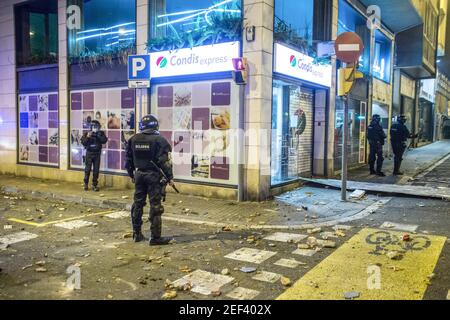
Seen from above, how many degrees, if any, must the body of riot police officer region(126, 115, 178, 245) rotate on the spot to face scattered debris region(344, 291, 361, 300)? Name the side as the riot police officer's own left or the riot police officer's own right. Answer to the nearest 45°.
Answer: approximately 90° to the riot police officer's own right

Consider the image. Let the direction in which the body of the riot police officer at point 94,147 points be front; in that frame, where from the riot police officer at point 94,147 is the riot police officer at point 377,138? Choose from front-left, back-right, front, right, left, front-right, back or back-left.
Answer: left

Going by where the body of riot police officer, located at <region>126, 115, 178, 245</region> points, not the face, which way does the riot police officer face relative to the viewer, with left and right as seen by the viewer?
facing away from the viewer and to the right of the viewer

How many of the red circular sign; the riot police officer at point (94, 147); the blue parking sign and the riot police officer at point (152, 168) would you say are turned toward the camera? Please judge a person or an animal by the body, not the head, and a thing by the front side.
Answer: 3

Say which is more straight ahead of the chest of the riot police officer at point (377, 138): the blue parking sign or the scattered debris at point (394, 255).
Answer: the scattered debris

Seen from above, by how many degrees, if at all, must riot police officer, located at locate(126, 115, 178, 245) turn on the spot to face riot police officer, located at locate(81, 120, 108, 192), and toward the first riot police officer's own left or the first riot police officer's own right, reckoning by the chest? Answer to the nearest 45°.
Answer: approximately 45° to the first riot police officer's own left

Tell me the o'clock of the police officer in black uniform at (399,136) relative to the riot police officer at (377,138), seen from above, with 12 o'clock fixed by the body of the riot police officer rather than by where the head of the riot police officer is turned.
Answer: The police officer in black uniform is roughly at 10 o'clock from the riot police officer.

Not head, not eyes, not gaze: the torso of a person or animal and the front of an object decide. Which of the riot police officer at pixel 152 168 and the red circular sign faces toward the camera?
the red circular sign

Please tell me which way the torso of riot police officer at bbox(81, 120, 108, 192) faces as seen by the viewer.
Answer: toward the camera

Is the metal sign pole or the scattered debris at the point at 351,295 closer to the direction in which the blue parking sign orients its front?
the scattered debris

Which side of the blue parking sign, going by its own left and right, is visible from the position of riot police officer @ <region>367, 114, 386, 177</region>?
left

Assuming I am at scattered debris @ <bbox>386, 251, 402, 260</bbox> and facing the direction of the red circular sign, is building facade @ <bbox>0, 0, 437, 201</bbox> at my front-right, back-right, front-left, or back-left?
front-left

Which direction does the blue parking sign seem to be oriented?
toward the camera

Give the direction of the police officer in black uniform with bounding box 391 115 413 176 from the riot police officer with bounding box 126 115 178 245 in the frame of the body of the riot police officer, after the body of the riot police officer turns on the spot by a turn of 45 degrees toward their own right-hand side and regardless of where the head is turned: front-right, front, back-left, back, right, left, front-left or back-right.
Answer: front-left
